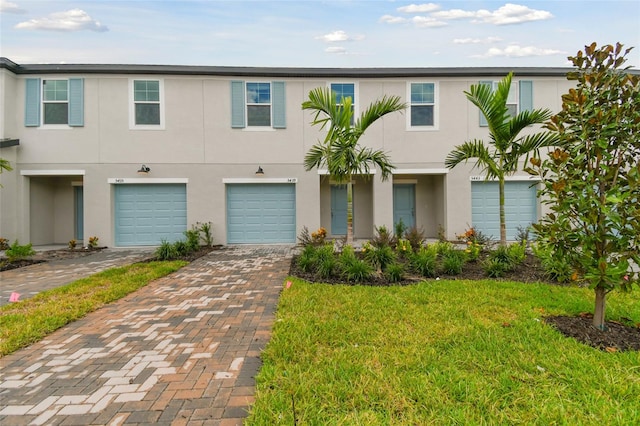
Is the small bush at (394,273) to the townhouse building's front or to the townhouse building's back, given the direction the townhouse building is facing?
to the front

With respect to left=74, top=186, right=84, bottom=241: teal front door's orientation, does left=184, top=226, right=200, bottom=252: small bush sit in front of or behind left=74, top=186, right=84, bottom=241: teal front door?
in front

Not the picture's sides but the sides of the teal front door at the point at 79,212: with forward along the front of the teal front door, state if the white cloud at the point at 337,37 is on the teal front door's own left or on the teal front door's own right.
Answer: on the teal front door's own left

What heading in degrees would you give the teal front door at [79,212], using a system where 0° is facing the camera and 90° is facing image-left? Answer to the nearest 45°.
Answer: approximately 0°
